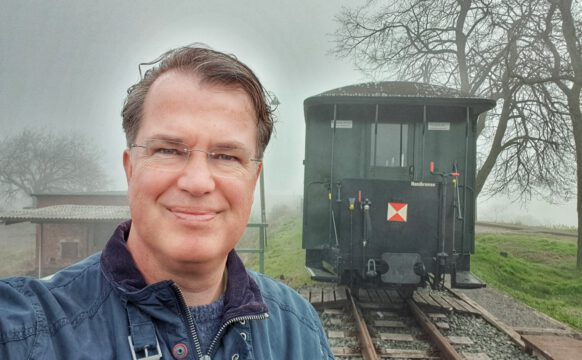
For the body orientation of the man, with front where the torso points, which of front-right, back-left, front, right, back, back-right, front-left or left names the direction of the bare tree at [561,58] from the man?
back-left

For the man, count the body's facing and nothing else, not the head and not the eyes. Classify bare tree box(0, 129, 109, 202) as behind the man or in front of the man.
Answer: behind

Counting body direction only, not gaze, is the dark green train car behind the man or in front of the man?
behind

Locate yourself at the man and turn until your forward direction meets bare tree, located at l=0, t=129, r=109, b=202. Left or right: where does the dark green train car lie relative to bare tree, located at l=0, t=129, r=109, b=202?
right

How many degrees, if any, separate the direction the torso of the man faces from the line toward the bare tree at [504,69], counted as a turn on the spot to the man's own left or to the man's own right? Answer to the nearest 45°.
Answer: approximately 135° to the man's own left

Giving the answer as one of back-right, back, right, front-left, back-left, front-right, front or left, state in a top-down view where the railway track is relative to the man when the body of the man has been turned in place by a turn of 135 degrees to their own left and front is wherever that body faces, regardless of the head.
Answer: front

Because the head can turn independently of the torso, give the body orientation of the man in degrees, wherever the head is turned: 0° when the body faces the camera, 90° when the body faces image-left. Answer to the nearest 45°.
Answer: approximately 0°
